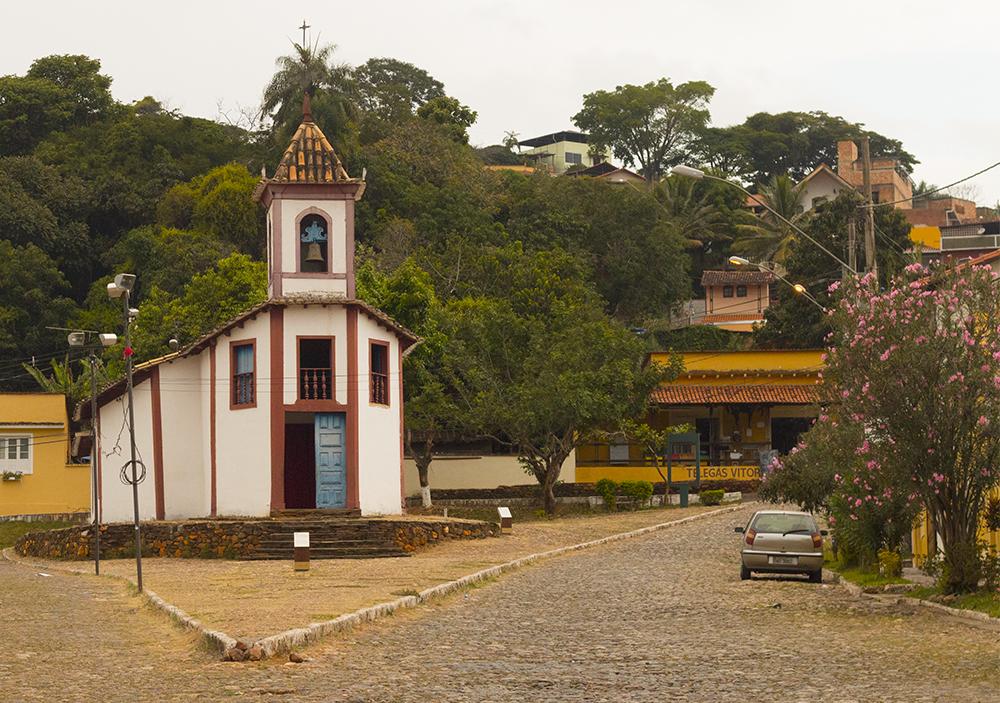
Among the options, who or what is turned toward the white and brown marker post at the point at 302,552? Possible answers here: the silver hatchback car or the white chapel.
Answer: the white chapel

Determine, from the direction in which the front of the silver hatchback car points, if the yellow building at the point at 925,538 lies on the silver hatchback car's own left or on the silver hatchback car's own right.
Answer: on the silver hatchback car's own right

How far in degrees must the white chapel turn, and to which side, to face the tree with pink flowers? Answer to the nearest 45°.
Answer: approximately 45° to its left

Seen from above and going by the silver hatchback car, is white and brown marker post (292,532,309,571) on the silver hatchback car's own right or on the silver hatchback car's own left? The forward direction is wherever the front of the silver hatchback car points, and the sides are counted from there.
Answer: on the silver hatchback car's own left

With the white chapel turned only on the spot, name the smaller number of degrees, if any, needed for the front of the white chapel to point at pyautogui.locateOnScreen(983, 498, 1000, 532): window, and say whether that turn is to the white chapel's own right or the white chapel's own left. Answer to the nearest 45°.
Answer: approximately 45° to the white chapel's own left

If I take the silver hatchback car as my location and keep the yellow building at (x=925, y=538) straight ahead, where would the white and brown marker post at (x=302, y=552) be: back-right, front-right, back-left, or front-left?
back-left

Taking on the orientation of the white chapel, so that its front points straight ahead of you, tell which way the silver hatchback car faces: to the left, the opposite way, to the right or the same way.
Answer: the opposite way

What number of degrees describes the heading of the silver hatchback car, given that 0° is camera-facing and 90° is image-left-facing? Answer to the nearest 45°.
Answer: approximately 180°

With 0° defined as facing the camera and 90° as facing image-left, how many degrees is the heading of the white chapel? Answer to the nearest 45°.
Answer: approximately 0°
